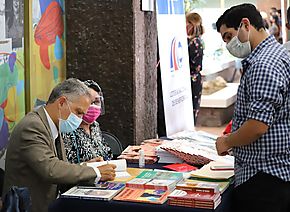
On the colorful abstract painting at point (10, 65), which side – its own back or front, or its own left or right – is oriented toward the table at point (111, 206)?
front

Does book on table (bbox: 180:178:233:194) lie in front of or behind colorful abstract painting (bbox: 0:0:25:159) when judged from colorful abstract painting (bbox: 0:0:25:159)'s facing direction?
in front

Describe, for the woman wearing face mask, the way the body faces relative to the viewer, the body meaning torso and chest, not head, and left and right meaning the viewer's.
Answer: facing the viewer

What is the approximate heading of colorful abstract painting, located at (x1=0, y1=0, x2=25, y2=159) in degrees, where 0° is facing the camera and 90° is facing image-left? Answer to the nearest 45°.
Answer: approximately 0°

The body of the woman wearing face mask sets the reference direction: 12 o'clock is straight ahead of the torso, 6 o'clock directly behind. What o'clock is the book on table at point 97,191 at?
The book on table is roughly at 12 o'clock from the woman wearing face mask.

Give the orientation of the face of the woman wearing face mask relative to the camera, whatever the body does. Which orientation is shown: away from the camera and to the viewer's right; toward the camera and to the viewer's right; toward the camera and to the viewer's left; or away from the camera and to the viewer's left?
toward the camera and to the viewer's right
